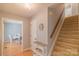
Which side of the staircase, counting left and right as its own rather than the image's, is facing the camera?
front
